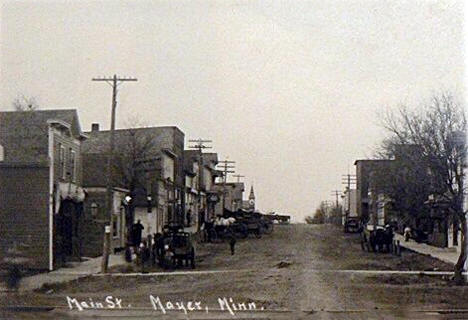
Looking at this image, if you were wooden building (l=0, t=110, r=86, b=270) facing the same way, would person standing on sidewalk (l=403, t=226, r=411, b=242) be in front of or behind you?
in front

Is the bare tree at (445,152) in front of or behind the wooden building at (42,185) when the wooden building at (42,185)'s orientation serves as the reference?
in front

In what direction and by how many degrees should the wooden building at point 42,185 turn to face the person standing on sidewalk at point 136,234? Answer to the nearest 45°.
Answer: approximately 45° to its left

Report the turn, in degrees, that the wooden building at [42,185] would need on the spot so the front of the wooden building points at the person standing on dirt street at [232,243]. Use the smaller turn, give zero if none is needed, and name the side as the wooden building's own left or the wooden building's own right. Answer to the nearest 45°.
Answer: approximately 45° to the wooden building's own left

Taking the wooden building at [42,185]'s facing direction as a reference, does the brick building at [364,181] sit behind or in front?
in front

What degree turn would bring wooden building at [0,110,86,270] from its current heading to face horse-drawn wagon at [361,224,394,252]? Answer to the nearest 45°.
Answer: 0° — it already faces it

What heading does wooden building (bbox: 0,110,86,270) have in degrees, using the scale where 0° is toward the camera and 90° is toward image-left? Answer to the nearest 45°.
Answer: approximately 270°
